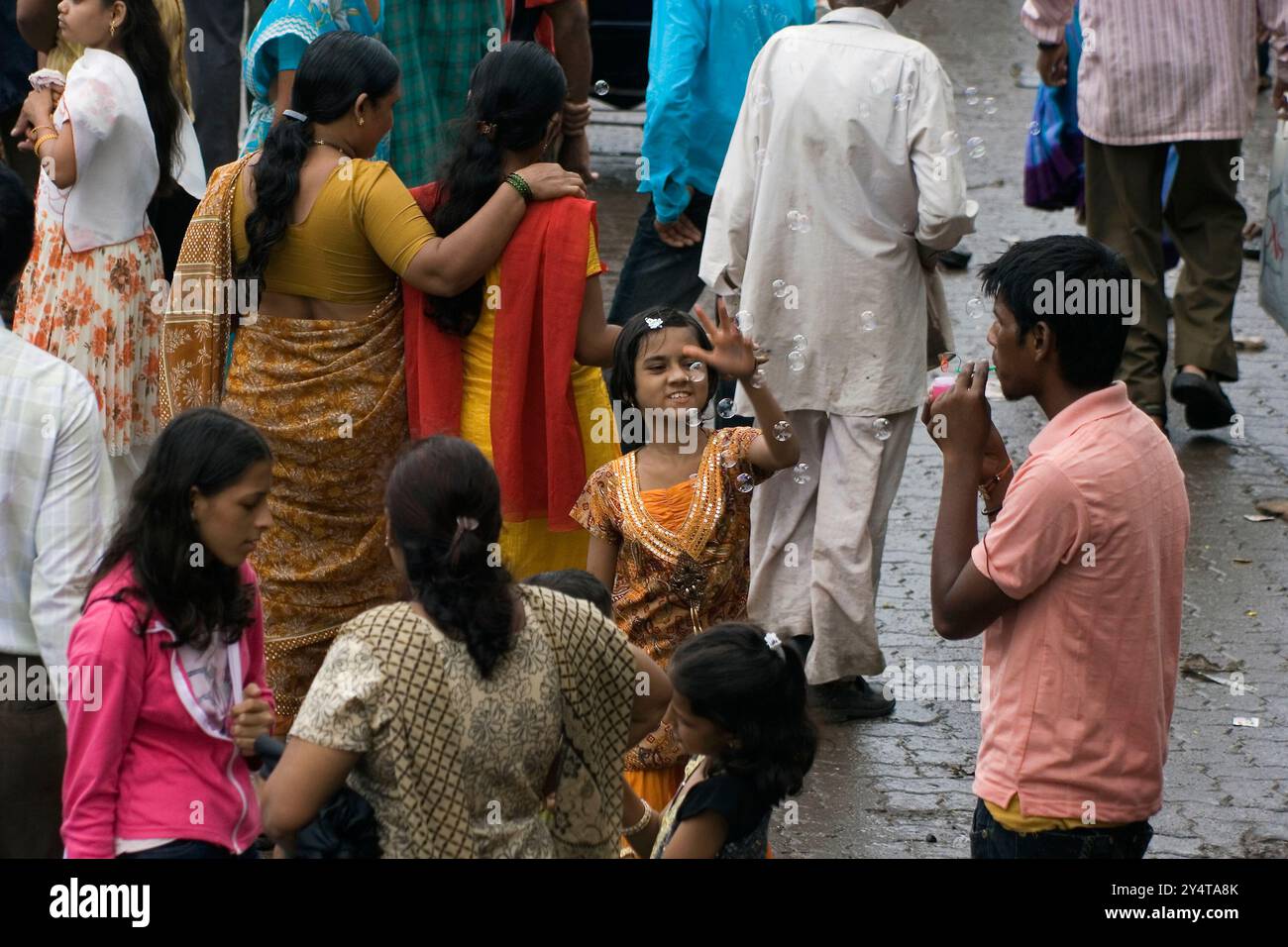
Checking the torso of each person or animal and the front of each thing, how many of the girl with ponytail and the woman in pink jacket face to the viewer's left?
1

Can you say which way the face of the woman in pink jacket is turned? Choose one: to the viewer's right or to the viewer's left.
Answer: to the viewer's right

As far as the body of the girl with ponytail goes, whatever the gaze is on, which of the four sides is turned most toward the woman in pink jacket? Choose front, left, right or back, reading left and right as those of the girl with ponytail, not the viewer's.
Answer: front

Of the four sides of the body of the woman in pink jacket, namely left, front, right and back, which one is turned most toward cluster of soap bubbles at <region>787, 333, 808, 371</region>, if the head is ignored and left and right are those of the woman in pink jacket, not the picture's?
left

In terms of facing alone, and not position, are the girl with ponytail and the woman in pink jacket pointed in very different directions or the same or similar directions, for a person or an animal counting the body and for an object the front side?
very different directions

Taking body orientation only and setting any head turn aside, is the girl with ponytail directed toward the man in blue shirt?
no

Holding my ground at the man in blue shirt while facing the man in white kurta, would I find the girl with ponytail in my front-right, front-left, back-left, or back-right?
front-right

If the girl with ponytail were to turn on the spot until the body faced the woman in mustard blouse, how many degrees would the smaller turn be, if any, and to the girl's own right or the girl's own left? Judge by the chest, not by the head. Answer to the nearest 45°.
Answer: approximately 45° to the girl's own right

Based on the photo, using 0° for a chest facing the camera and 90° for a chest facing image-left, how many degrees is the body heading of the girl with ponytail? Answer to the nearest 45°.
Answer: approximately 90°

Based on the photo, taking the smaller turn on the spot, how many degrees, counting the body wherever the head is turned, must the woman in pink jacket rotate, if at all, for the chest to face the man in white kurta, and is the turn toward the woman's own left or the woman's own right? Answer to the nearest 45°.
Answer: approximately 90° to the woman's own left

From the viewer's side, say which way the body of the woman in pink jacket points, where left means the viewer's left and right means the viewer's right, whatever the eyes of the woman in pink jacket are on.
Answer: facing the viewer and to the right of the viewer

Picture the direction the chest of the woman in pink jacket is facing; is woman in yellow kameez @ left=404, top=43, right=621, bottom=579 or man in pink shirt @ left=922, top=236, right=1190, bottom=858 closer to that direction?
the man in pink shirt

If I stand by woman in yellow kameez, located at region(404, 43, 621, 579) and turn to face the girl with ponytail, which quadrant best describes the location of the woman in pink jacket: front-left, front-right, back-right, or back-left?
front-right

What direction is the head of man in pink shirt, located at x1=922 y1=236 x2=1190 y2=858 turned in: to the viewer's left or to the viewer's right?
to the viewer's left

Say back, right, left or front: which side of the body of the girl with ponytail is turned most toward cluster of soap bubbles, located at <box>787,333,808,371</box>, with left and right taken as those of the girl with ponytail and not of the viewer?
right

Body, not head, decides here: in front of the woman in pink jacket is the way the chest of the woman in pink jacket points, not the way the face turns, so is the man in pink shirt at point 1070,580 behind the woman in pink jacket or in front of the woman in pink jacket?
in front

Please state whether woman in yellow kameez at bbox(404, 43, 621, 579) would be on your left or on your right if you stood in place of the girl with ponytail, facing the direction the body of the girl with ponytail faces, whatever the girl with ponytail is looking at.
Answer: on your right

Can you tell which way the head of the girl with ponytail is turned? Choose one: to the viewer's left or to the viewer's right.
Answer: to the viewer's left

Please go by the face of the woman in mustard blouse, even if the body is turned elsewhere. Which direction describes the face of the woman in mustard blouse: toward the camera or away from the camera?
away from the camera

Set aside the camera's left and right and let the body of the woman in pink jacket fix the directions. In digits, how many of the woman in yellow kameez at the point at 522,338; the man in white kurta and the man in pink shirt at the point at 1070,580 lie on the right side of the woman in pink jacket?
0
